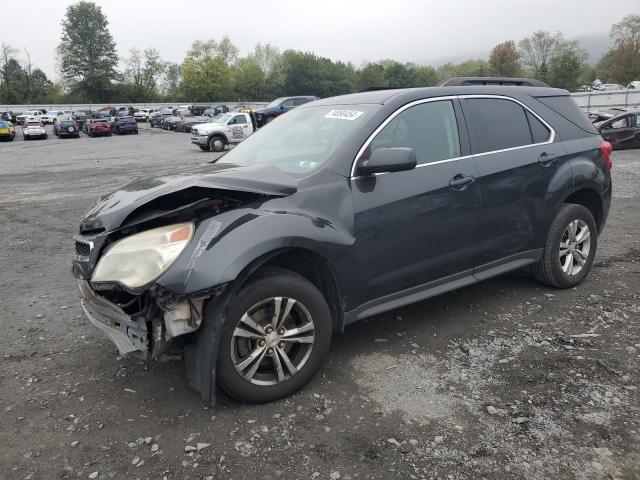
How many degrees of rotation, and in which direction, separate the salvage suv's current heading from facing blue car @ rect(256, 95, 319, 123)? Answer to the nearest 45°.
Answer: approximately 135° to its right

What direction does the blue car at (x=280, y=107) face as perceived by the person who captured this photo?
facing the viewer and to the left of the viewer

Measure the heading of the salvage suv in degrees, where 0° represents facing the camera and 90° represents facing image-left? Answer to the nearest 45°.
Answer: approximately 45°

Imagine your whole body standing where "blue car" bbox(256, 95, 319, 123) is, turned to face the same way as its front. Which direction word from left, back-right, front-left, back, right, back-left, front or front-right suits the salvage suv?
front-left

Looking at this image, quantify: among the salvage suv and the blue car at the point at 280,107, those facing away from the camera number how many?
0

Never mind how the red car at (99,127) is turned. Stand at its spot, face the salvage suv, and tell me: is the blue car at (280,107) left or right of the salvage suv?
left

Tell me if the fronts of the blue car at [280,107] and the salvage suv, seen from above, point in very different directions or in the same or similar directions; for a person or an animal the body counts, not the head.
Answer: same or similar directions
